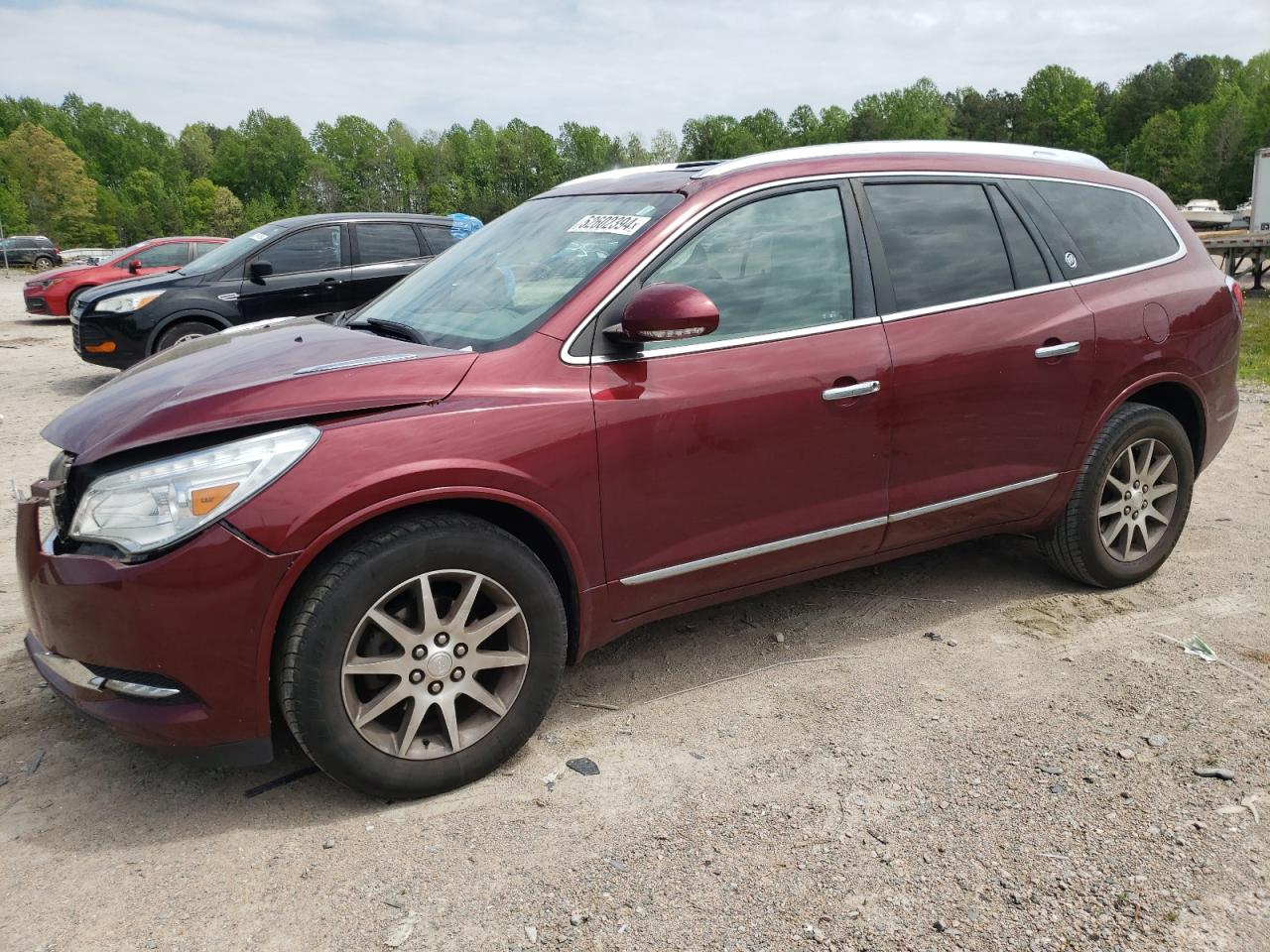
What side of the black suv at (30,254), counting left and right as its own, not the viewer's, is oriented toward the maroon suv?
left

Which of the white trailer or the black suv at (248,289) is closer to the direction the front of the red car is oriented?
the black suv

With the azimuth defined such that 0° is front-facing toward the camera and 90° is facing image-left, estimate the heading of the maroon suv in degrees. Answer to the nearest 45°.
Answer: approximately 45°

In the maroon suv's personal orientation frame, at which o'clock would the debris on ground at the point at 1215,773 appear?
The debris on ground is roughly at 8 o'clock from the maroon suv.

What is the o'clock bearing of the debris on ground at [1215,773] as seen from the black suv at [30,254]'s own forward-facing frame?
The debris on ground is roughly at 9 o'clock from the black suv.

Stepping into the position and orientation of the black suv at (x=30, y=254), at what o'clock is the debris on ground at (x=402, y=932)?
The debris on ground is roughly at 9 o'clock from the black suv.

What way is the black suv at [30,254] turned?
to the viewer's left

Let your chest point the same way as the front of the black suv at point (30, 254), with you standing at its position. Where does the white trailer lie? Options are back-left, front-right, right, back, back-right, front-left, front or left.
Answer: back-left

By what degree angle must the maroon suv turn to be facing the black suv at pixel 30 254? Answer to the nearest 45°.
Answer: approximately 90° to its right
